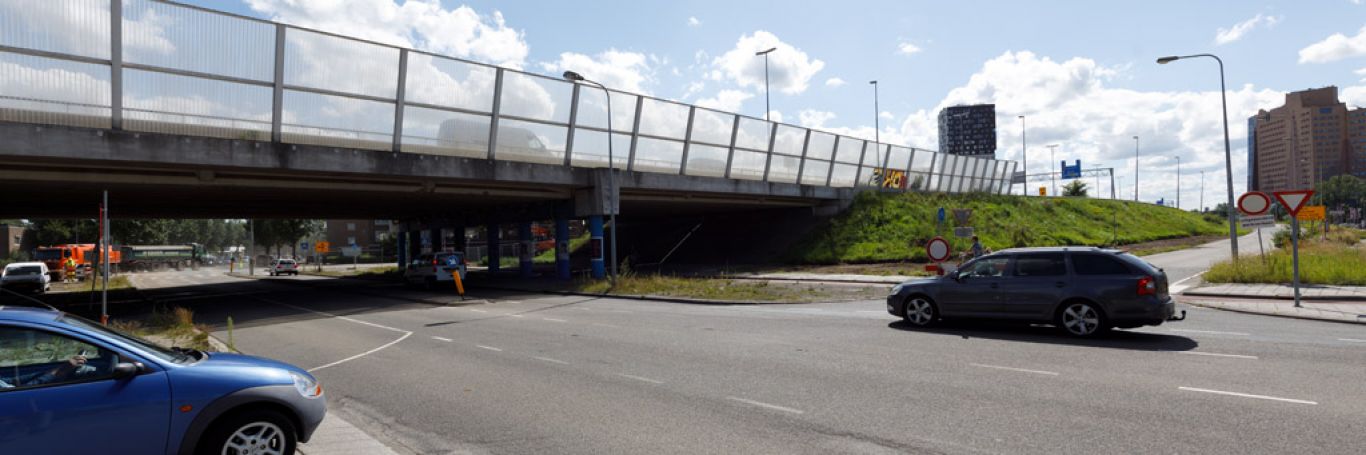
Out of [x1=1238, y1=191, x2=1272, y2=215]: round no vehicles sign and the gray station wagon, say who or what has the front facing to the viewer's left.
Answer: the gray station wagon

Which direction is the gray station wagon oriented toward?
to the viewer's left

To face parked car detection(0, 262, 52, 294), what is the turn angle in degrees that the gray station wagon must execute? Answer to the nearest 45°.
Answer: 0° — it already faces it

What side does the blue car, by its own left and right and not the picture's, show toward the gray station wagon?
front

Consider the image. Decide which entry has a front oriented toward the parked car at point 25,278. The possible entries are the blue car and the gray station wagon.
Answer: the gray station wagon

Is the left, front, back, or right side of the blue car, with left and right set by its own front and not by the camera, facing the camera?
right

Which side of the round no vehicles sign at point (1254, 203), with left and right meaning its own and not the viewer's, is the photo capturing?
front

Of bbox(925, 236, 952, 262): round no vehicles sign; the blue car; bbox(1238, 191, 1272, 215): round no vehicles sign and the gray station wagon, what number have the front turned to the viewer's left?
1

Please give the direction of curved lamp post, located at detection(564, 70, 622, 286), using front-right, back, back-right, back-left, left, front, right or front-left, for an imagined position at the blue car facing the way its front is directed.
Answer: front-left

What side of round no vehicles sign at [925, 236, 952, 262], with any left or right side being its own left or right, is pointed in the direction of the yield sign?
left

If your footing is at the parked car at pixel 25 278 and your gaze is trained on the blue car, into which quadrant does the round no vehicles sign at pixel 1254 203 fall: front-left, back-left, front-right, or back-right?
front-left

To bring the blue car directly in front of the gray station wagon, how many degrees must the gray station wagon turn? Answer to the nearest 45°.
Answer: approximately 45° to its left

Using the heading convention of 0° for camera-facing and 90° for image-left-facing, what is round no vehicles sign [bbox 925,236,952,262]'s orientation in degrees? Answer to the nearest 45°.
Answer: approximately 0°
